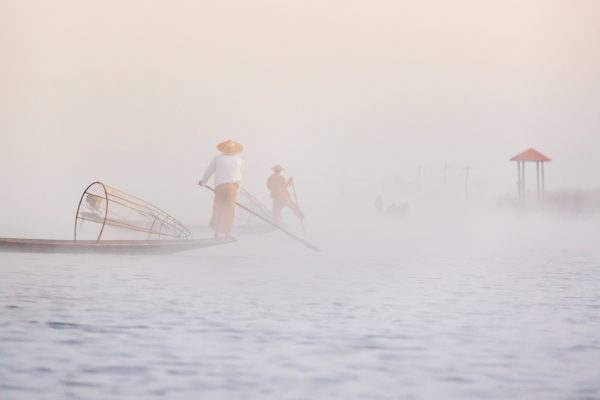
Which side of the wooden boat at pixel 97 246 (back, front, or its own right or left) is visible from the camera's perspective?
right
